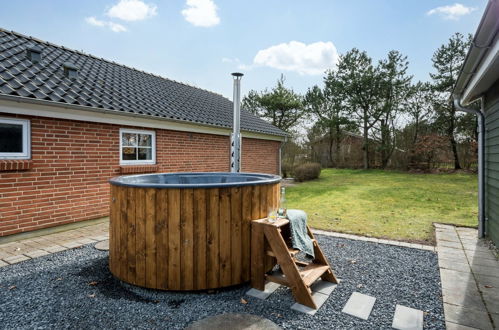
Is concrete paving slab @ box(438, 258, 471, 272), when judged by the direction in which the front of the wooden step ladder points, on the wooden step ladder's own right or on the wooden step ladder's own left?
on the wooden step ladder's own left

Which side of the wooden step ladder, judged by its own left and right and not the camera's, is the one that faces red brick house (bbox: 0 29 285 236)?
back

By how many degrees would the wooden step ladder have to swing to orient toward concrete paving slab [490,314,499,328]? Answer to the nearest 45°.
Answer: approximately 45° to its left

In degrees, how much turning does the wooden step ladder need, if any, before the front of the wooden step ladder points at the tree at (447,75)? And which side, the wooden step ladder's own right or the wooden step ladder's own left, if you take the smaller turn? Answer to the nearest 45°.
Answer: approximately 90° to the wooden step ladder's own left

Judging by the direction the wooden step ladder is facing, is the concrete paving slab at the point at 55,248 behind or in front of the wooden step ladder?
behind

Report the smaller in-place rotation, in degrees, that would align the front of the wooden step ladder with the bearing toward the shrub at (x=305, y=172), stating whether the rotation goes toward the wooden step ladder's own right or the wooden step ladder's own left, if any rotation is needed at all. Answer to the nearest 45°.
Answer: approximately 135° to the wooden step ladder's own left

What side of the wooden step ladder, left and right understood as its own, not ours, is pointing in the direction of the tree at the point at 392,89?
left

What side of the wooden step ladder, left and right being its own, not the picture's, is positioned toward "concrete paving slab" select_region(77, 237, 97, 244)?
back

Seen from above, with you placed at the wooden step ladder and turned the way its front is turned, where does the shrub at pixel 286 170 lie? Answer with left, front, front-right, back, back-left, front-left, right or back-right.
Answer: back-left

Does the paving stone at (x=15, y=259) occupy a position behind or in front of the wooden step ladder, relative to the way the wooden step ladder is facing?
behind

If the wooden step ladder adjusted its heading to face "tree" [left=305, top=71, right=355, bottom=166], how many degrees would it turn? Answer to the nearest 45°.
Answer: approximately 135° to its left

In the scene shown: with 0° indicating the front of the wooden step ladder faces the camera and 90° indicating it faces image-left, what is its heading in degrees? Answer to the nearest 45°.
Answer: approximately 315°
